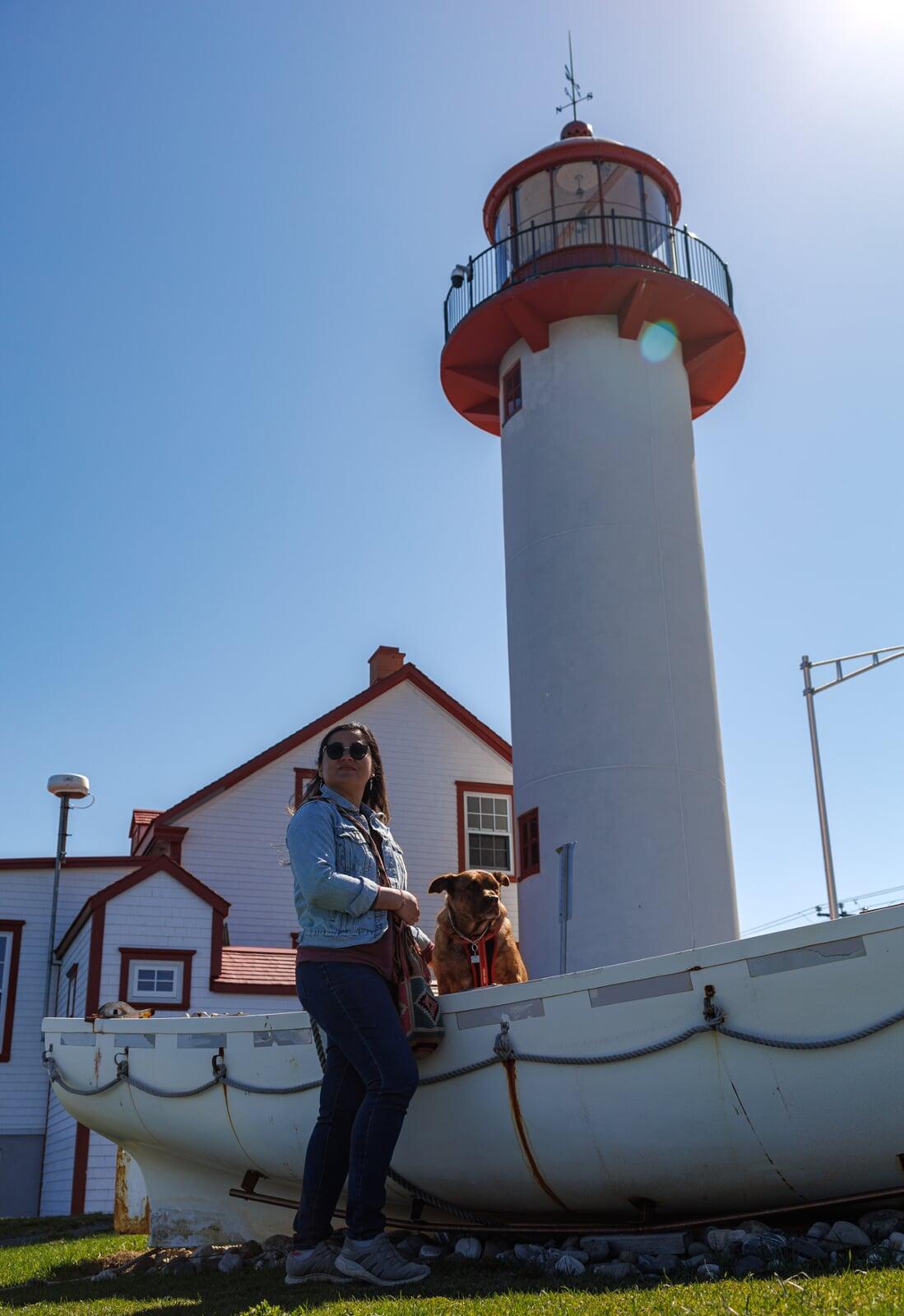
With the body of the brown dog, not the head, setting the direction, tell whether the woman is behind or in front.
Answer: in front

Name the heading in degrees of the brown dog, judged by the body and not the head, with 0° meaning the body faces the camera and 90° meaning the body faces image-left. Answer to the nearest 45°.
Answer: approximately 0°

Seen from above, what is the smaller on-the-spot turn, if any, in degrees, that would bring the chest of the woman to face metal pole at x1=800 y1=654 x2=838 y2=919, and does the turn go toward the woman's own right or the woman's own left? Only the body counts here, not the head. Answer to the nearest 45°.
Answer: approximately 90° to the woman's own left

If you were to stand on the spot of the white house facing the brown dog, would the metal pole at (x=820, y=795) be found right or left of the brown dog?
left

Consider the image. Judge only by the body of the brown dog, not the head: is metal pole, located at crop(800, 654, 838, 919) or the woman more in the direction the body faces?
the woman

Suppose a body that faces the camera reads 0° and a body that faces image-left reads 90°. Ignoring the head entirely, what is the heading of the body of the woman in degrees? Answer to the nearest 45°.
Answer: approximately 315°

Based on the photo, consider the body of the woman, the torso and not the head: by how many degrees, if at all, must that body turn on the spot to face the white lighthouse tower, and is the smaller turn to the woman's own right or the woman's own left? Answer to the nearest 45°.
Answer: approximately 135° to the woman's own left

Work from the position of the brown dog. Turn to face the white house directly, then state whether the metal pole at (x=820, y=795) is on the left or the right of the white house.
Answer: right
